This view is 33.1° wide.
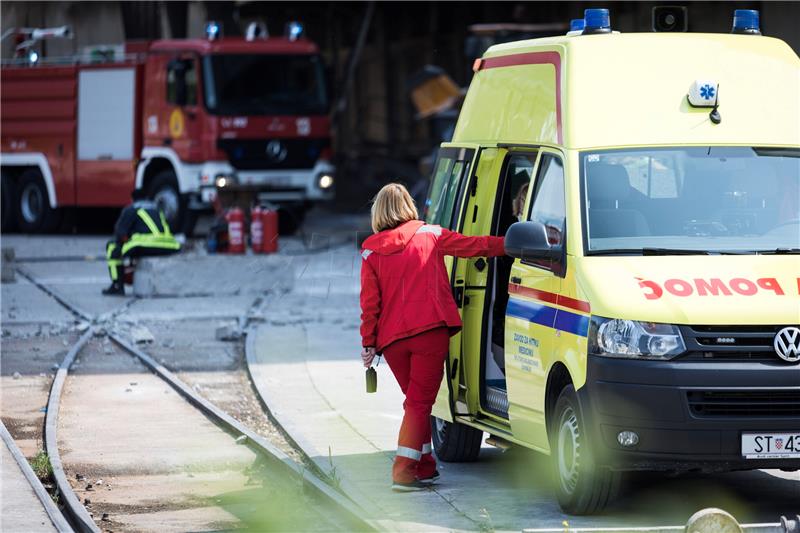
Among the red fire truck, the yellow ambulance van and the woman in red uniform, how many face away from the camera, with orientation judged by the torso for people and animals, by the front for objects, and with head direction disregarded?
1

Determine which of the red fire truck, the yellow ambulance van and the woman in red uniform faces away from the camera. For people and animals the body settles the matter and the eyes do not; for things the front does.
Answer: the woman in red uniform

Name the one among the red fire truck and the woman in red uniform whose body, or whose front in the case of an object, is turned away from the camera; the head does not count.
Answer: the woman in red uniform

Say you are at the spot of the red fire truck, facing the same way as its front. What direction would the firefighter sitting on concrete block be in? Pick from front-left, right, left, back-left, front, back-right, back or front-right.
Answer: front-right

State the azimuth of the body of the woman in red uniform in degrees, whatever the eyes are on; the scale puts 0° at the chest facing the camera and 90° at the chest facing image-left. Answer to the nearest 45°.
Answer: approximately 180°

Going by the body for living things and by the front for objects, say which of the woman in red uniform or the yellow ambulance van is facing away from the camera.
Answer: the woman in red uniform

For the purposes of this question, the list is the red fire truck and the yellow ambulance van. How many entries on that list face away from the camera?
0

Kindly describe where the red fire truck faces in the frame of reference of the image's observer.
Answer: facing the viewer and to the right of the viewer

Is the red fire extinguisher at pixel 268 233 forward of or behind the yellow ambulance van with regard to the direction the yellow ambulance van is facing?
behind
